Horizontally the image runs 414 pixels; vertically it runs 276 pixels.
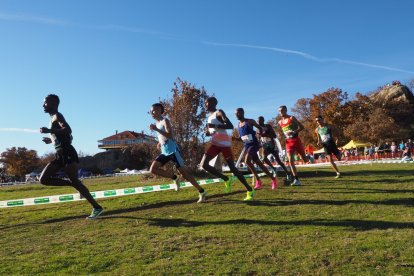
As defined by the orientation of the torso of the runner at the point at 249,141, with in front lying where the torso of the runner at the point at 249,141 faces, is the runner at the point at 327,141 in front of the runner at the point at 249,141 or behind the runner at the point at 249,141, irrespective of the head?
behind

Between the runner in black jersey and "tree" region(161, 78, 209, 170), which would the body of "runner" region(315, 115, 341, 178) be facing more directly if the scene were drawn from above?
the runner in black jersey

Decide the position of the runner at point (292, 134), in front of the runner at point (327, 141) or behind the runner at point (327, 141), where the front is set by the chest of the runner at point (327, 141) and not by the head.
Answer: in front

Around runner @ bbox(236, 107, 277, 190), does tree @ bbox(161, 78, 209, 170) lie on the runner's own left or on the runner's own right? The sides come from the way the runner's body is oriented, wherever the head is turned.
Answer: on the runner's own right

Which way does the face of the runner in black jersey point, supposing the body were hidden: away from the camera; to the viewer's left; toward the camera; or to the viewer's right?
to the viewer's left

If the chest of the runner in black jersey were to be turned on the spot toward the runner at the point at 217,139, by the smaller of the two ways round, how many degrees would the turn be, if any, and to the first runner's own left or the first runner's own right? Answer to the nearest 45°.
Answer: approximately 180°

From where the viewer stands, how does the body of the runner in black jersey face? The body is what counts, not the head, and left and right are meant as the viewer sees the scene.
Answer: facing to the left of the viewer

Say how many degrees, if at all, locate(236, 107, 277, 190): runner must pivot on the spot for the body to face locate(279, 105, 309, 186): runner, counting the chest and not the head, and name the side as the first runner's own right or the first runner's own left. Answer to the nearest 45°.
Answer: approximately 180°

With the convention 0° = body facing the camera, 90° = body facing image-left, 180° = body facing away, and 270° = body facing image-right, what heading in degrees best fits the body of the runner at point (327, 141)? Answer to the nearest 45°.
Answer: approximately 45°

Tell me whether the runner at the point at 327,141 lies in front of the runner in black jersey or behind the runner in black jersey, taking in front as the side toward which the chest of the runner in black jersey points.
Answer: behind

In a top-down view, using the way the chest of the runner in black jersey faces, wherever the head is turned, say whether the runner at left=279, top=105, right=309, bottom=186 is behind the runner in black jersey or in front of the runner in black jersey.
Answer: behind
